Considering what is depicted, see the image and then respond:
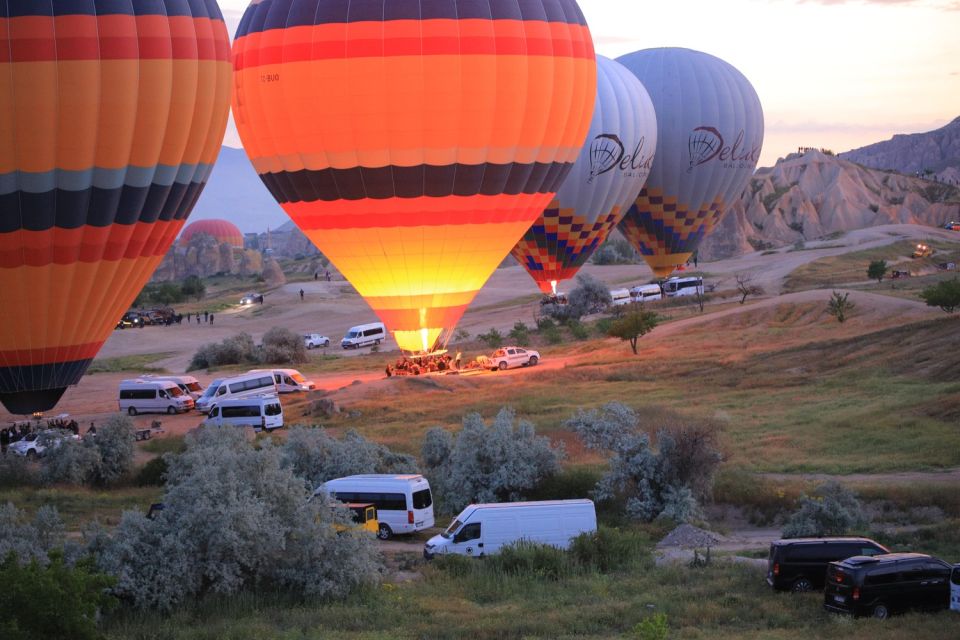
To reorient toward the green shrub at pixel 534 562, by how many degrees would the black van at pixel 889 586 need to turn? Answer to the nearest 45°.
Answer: approximately 135° to its left

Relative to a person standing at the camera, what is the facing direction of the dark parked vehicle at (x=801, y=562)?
facing to the right of the viewer

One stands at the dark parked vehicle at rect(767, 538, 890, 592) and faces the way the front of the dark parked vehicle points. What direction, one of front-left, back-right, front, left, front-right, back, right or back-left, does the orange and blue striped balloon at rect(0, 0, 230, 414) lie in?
back

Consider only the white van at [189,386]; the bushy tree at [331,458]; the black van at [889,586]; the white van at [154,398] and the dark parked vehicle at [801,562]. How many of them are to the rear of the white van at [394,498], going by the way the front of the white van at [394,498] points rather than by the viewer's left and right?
2

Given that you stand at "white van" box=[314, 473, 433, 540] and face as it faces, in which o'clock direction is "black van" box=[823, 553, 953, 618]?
The black van is roughly at 6 o'clock from the white van.

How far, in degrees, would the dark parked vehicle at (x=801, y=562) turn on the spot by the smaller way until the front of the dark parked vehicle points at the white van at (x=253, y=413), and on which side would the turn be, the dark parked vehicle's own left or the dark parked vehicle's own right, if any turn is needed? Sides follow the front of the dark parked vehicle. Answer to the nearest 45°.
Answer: approximately 135° to the dark parked vehicle's own left

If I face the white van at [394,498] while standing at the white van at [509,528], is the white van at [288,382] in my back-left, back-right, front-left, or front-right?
front-right

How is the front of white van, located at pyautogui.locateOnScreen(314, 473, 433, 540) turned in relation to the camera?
facing away from the viewer and to the left of the viewer

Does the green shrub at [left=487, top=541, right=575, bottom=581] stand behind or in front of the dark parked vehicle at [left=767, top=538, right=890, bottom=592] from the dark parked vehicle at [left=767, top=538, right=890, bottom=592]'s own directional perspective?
behind

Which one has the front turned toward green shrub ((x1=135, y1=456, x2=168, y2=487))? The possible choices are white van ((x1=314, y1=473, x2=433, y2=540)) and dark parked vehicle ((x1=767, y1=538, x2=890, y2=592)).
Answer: the white van

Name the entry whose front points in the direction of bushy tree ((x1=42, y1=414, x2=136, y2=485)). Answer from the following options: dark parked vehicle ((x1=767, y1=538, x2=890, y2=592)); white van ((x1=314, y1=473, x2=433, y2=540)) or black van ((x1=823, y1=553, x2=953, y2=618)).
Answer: the white van

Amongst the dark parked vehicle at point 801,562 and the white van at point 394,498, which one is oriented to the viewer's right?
the dark parked vehicle

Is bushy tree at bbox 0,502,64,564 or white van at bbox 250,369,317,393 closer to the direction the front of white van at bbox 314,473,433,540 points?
the white van

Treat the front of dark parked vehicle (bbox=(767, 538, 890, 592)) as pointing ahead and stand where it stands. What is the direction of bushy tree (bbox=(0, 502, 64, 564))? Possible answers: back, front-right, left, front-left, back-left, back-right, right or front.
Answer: back
